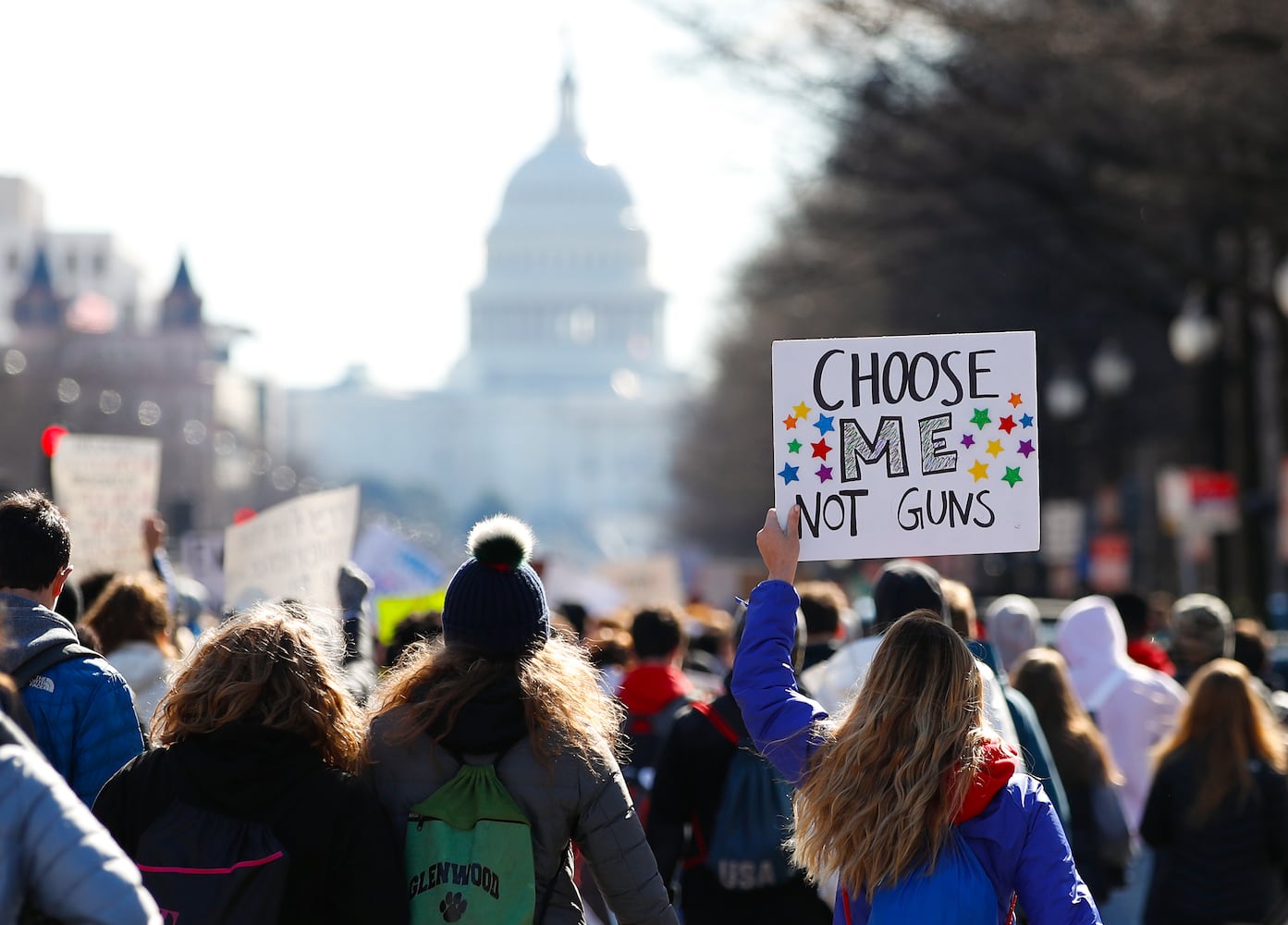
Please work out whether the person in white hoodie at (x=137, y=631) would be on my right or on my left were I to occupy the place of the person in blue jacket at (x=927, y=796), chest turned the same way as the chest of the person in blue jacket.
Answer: on my left

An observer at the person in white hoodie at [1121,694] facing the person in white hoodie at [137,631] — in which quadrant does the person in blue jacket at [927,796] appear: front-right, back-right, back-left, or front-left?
front-left

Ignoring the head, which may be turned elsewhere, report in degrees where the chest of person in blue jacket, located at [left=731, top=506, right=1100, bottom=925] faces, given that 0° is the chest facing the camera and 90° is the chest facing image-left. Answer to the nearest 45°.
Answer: approximately 180°

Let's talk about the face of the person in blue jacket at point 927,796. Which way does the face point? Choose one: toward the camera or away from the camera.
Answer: away from the camera

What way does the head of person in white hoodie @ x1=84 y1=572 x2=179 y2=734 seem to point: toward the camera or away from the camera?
away from the camera

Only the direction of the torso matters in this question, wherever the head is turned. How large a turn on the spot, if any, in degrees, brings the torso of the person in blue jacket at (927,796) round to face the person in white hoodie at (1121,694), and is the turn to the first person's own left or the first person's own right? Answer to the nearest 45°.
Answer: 0° — they already face them
